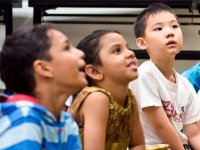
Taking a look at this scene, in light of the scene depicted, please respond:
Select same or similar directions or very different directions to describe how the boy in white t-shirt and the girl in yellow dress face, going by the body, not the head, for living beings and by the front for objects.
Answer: same or similar directions

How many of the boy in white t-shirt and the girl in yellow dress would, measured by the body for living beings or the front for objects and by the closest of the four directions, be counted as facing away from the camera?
0

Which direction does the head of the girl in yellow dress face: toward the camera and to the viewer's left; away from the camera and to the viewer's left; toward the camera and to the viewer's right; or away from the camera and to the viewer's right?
toward the camera and to the viewer's right

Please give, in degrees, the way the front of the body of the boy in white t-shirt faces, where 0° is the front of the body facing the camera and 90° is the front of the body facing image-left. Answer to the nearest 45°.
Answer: approximately 315°
